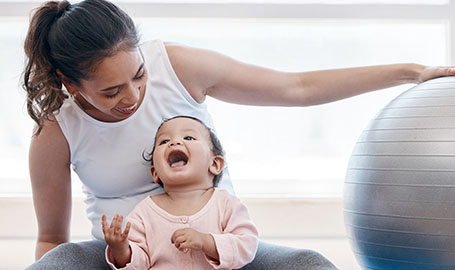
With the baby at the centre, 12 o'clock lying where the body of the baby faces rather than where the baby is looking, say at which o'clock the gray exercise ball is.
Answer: The gray exercise ball is roughly at 9 o'clock from the baby.

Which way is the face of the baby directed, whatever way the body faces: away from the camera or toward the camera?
toward the camera

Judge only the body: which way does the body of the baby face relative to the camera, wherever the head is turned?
toward the camera
